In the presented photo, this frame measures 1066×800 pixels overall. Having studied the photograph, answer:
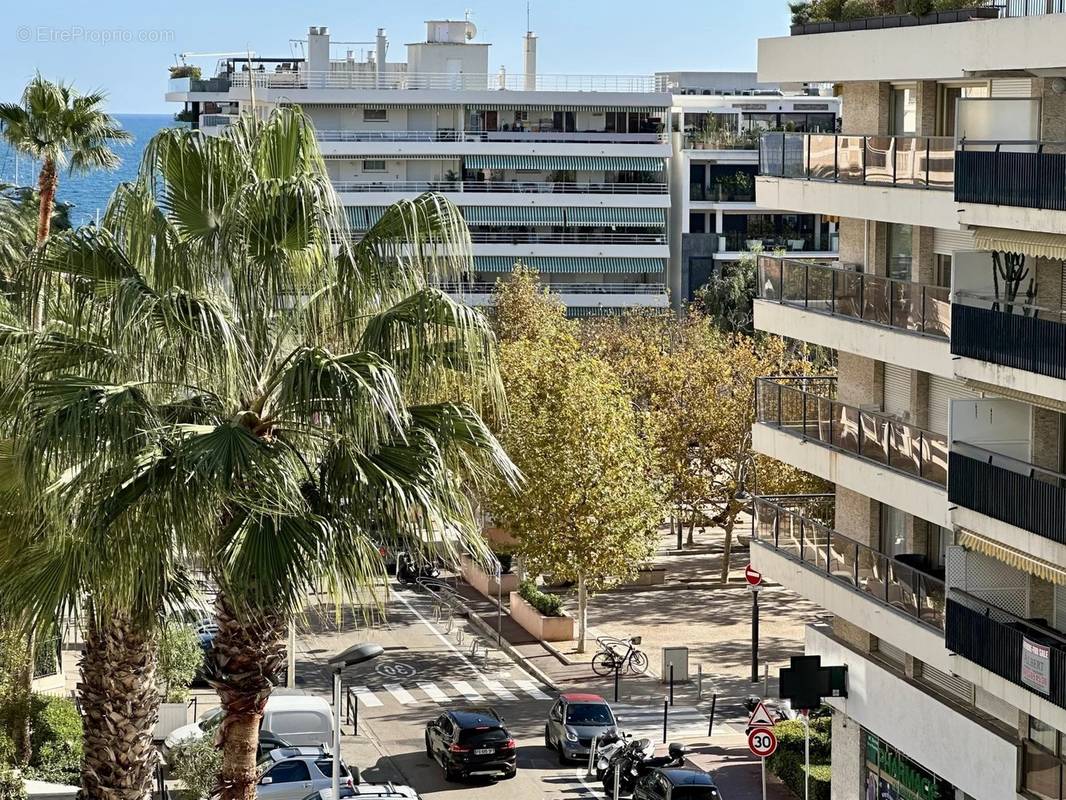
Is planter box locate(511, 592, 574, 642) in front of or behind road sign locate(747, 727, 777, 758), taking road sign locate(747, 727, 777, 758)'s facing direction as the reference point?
behind

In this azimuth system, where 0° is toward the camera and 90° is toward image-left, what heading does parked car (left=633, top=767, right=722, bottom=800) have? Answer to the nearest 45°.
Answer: approximately 135°

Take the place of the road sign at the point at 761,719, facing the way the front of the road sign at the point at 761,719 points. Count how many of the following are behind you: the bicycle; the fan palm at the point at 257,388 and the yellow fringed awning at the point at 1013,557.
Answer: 1

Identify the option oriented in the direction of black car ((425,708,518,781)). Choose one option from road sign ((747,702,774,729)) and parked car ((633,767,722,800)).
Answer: the parked car

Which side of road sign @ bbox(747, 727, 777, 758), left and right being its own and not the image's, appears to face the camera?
front

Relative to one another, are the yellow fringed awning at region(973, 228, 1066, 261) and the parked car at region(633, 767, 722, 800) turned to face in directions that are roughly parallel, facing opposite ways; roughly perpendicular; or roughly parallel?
roughly perpendicular

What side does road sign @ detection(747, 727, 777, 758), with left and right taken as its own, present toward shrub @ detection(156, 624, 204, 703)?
right

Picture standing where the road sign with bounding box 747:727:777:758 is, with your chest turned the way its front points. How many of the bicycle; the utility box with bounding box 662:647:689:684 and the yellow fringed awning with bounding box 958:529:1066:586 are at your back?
2

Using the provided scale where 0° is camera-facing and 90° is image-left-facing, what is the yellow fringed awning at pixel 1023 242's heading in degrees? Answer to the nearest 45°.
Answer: approximately 45°

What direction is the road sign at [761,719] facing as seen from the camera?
toward the camera

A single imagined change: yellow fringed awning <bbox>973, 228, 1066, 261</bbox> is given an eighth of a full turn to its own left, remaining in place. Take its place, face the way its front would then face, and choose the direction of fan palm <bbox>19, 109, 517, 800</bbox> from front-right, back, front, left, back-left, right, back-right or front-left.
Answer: front-right

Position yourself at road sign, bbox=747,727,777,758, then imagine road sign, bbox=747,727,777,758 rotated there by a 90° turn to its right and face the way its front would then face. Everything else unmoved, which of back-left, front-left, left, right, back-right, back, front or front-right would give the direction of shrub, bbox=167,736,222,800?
front
